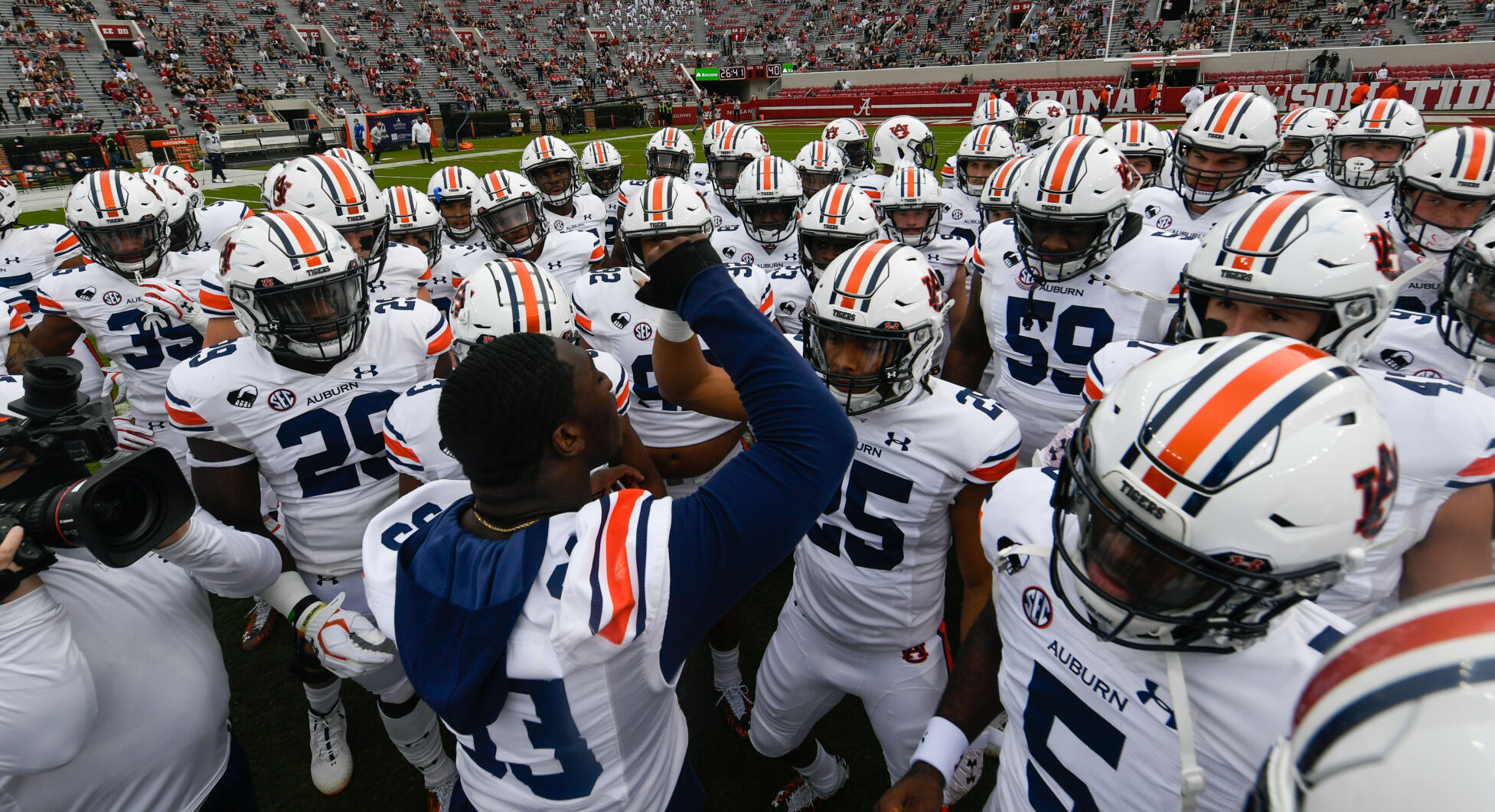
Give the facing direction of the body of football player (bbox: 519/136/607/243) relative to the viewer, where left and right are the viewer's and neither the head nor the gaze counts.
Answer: facing the viewer

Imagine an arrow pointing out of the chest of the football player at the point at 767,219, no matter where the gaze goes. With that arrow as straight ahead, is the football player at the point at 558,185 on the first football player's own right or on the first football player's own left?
on the first football player's own right

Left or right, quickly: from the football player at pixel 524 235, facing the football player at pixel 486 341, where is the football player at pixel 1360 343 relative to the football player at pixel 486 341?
left

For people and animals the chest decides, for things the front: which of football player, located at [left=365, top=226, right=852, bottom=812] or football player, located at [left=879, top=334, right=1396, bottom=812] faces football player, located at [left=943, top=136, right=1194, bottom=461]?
football player, located at [left=365, top=226, right=852, bottom=812]

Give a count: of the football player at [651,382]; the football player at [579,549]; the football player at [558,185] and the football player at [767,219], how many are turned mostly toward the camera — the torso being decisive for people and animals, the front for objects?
3

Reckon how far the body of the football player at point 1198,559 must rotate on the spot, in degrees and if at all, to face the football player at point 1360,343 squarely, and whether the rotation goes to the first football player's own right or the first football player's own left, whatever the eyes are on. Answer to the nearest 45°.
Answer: approximately 135° to the first football player's own right

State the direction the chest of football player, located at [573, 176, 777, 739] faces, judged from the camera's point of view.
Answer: toward the camera

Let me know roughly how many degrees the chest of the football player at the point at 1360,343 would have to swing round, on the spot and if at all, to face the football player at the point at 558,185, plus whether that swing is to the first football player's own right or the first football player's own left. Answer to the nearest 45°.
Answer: approximately 45° to the first football player's own right

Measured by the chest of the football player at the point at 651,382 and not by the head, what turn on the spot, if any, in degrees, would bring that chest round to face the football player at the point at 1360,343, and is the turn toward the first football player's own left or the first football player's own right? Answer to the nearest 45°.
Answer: approximately 45° to the first football player's own left

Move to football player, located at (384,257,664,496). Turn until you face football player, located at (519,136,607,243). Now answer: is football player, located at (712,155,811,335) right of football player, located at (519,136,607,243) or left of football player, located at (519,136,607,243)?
right

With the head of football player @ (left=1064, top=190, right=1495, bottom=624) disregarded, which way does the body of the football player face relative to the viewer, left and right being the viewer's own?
facing the viewer and to the left of the viewer

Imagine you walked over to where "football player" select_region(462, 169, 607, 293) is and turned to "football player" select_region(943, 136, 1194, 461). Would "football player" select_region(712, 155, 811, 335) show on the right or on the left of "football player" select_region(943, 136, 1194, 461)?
left

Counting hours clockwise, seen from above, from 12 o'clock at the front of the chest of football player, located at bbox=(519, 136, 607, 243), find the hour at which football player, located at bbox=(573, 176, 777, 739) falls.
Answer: football player, located at bbox=(573, 176, 777, 739) is roughly at 12 o'clock from football player, located at bbox=(519, 136, 607, 243).

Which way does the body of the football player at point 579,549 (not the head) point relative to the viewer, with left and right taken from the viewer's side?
facing away from the viewer and to the right of the viewer

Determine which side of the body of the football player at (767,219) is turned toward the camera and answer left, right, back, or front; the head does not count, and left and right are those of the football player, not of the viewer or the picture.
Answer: front

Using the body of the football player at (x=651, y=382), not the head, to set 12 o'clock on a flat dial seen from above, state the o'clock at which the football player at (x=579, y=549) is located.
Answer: the football player at (x=579, y=549) is roughly at 12 o'clock from the football player at (x=651, y=382).

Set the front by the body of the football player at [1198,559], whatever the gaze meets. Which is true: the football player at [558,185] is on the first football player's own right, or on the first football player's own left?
on the first football player's own right
